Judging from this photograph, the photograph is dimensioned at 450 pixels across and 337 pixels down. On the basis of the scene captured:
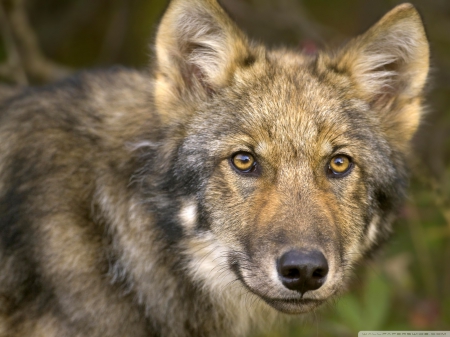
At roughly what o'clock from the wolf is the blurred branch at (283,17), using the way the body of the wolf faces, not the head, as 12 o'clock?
The blurred branch is roughly at 8 o'clock from the wolf.

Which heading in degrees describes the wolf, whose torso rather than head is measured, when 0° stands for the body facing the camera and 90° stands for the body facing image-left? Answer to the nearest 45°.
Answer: approximately 315°

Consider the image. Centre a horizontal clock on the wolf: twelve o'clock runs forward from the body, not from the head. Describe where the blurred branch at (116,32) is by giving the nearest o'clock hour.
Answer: The blurred branch is roughly at 7 o'clock from the wolf.
